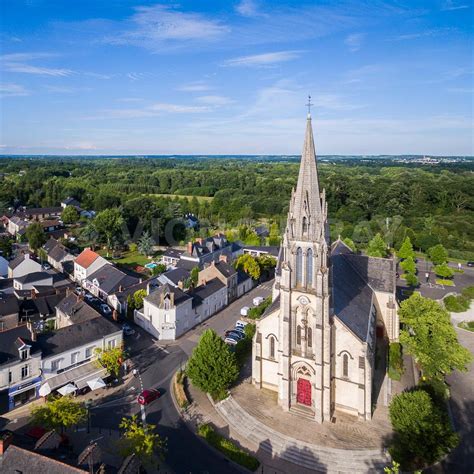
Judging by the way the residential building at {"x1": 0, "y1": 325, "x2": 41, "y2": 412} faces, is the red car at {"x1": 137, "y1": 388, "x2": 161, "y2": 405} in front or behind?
in front

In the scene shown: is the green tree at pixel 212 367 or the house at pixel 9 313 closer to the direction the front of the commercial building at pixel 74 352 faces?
the green tree

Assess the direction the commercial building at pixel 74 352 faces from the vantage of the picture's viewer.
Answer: facing the viewer and to the right of the viewer

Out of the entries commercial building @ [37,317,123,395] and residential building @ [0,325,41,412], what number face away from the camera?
0

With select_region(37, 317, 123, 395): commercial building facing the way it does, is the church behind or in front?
in front

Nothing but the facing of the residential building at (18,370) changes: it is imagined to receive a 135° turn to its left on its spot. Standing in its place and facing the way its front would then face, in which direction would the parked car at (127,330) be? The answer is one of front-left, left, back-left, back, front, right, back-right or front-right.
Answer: front-right

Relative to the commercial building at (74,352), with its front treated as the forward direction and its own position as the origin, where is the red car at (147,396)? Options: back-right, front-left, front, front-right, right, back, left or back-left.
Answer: front

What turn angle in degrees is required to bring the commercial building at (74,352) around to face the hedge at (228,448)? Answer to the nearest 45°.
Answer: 0° — it already faces it

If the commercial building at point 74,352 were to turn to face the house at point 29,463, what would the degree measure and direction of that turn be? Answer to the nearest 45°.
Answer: approximately 45° to its right

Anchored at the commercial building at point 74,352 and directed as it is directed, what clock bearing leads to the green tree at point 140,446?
The green tree is roughly at 1 o'clock from the commercial building.
